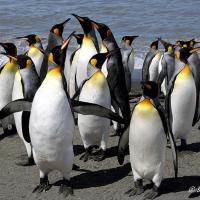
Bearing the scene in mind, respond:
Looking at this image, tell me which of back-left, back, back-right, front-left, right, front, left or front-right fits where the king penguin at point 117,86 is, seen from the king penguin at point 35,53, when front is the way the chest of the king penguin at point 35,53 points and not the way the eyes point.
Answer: left

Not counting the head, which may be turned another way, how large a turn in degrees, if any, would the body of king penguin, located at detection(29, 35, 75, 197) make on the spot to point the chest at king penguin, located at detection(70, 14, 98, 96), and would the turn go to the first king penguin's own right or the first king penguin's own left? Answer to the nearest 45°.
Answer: approximately 180°

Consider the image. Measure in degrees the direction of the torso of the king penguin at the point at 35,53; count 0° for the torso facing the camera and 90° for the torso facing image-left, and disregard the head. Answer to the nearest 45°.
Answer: approximately 45°

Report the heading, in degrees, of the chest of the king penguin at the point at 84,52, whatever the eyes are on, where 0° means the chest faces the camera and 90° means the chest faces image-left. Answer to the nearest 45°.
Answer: approximately 45°

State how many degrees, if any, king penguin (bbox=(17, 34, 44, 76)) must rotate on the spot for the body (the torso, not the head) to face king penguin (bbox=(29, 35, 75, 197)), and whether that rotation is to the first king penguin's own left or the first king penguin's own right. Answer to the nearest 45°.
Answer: approximately 45° to the first king penguin's own left

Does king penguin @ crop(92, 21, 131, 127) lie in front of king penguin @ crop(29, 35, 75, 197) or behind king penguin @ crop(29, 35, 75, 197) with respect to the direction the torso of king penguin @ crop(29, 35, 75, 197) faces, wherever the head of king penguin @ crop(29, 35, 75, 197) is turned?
behind

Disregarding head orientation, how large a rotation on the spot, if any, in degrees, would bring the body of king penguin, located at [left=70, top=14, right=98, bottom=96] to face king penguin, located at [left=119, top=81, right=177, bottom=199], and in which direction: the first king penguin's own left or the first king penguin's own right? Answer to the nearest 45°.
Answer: approximately 45° to the first king penguin's own left

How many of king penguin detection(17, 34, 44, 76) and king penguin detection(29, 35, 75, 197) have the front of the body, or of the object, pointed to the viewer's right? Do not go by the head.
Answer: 0

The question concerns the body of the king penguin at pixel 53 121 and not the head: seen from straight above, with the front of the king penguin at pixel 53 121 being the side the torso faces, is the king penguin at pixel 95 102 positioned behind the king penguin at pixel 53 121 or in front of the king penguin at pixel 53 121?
behind

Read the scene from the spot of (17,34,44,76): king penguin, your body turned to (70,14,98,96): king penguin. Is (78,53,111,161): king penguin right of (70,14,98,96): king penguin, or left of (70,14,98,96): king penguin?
right

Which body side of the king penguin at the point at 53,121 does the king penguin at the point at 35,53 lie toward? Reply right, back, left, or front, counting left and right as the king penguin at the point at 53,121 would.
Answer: back
